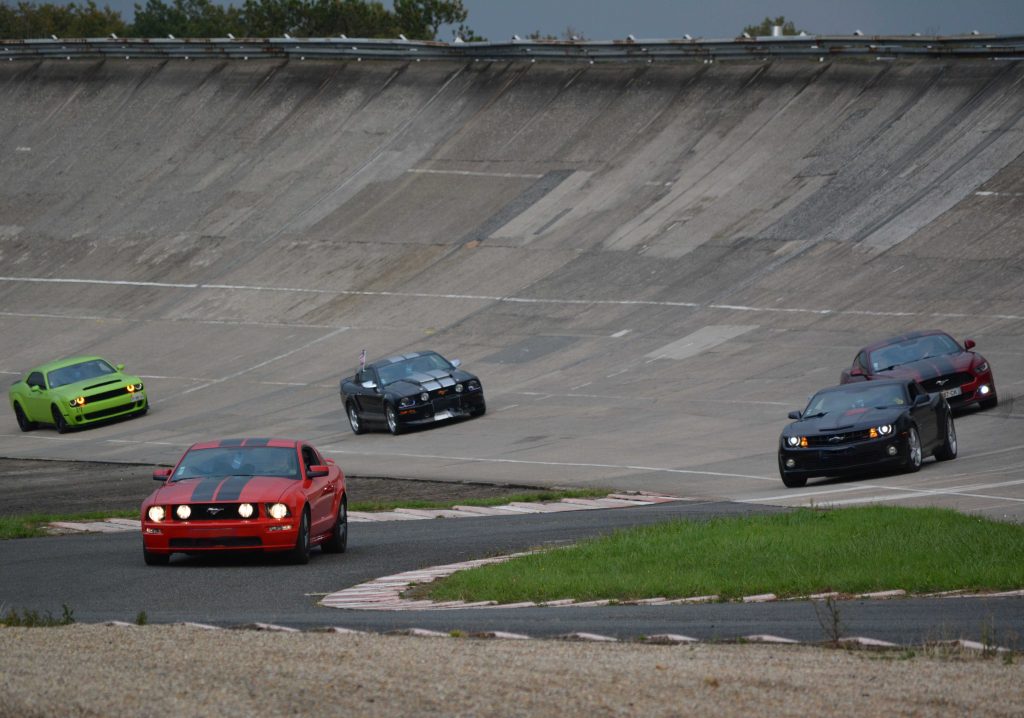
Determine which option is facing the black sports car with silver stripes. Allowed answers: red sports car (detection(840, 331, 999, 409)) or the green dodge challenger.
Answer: the green dodge challenger

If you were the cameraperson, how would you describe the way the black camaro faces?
facing the viewer and to the left of the viewer

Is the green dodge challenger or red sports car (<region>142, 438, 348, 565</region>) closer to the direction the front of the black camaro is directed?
the red sports car

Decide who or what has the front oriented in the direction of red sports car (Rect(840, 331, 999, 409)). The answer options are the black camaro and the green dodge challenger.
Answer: the green dodge challenger

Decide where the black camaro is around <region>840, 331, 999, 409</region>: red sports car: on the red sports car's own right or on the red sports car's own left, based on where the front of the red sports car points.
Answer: on the red sports car's own right

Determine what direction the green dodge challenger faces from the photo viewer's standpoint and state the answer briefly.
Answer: facing the viewer and to the right of the viewer

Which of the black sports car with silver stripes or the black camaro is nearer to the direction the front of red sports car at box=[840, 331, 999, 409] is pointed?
the black camaro

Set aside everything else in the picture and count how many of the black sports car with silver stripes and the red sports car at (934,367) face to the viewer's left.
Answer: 0

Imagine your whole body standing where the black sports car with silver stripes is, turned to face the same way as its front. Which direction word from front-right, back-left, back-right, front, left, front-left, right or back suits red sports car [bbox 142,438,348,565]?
front-right

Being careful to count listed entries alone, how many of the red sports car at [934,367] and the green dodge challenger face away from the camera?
0

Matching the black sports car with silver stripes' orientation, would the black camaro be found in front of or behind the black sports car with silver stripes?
in front

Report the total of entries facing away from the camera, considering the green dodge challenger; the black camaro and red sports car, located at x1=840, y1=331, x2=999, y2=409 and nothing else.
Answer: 0
